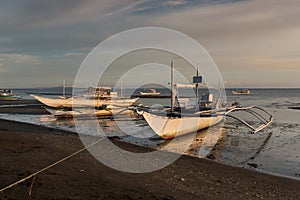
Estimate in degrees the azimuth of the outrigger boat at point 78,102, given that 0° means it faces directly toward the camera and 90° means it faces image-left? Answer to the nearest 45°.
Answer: approximately 90°

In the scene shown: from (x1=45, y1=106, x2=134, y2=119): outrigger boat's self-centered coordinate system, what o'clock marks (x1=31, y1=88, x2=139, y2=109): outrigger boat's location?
(x1=31, y1=88, x2=139, y2=109): outrigger boat is roughly at 3 o'clock from (x1=45, y1=106, x2=134, y2=119): outrigger boat.

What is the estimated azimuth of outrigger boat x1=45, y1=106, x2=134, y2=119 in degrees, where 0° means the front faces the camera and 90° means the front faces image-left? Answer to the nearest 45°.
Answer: approximately 90°

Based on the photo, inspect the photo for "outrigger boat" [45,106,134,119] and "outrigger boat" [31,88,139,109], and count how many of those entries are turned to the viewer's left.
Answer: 2

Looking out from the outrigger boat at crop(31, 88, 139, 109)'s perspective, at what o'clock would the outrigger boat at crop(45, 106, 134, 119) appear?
the outrigger boat at crop(45, 106, 134, 119) is roughly at 9 o'clock from the outrigger boat at crop(31, 88, 139, 109).
